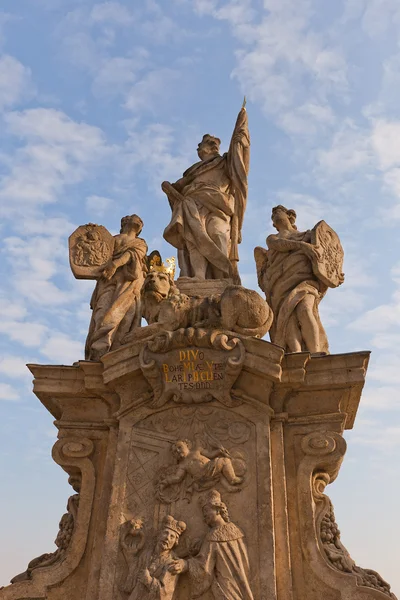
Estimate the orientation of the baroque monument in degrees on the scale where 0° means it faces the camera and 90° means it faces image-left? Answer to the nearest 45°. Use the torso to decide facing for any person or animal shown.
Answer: approximately 0°

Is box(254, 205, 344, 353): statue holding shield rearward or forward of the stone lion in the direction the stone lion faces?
rearward

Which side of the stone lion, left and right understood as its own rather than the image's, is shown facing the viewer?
left
